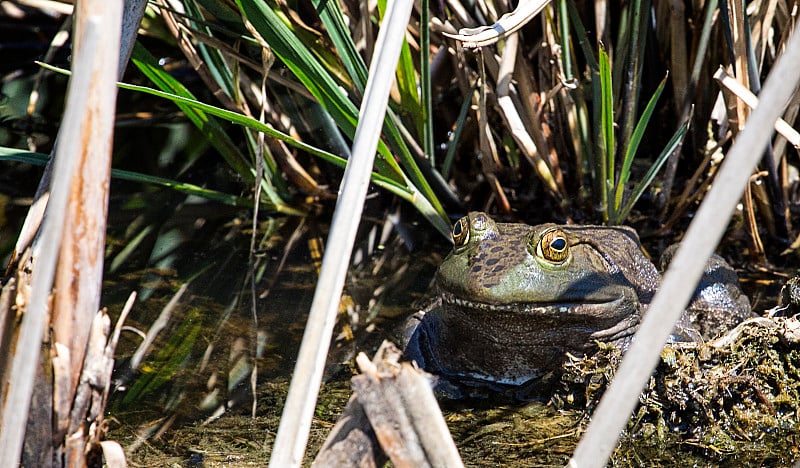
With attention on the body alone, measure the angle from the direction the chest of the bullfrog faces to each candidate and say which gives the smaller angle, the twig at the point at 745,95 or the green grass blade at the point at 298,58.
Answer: the green grass blade

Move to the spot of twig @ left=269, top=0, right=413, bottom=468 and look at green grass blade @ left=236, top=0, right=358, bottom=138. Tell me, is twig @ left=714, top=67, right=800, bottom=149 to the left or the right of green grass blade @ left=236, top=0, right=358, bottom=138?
right

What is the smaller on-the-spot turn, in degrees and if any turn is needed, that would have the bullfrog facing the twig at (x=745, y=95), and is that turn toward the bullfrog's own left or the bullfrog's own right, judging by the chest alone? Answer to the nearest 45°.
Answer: approximately 180°

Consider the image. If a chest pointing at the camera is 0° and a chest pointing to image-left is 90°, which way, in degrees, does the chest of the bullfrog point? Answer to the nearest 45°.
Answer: approximately 45°

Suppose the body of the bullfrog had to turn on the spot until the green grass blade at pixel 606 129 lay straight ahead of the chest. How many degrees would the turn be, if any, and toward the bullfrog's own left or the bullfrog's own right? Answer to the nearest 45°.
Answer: approximately 135° to the bullfrog's own right

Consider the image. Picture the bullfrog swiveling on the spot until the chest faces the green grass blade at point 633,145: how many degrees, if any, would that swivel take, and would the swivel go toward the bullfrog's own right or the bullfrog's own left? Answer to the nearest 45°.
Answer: approximately 180°

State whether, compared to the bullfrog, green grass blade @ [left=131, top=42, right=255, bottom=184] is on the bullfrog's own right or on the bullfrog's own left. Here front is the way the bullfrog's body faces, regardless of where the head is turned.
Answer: on the bullfrog's own right

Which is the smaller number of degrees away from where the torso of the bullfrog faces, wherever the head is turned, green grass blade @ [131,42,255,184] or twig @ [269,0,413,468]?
the twig
